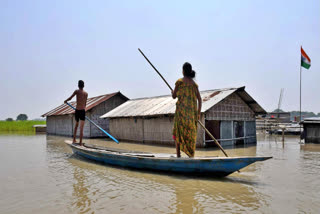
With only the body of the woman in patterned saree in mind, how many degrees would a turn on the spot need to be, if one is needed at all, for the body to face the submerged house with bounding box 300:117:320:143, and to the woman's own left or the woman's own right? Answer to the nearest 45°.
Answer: approximately 90° to the woman's own right

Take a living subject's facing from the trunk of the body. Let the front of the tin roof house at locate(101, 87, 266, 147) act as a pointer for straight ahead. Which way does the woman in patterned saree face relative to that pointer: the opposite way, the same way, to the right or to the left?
the opposite way

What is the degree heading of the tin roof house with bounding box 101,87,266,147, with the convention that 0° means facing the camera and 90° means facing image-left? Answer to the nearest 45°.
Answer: approximately 315°

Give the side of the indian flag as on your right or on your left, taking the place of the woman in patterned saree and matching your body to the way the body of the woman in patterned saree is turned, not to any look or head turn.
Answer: on your right

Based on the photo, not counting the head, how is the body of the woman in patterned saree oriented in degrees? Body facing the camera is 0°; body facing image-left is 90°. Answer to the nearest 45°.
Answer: approximately 135°
